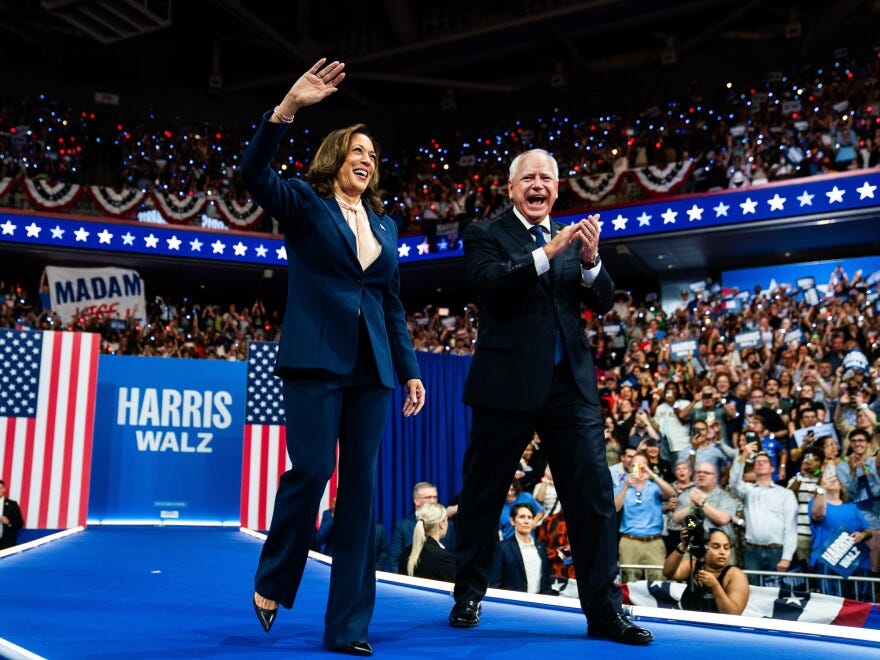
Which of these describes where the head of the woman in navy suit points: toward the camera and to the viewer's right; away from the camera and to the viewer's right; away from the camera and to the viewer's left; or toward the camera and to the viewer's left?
toward the camera and to the viewer's right

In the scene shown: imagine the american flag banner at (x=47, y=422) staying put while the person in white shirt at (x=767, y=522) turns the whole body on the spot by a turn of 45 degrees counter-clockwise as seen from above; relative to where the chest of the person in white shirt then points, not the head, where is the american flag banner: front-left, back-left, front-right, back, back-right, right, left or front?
right

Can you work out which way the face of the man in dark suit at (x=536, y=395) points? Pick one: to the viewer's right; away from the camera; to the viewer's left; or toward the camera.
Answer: toward the camera

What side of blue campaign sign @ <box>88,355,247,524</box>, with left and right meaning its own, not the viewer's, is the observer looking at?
front

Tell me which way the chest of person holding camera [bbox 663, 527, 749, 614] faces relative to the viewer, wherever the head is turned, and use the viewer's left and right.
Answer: facing the viewer and to the left of the viewer

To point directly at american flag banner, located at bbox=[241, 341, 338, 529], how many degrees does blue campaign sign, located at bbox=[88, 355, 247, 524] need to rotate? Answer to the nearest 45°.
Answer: approximately 45° to its left

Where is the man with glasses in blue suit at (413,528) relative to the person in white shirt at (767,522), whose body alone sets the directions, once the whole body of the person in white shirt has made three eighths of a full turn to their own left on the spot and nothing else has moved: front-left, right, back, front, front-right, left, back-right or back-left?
back

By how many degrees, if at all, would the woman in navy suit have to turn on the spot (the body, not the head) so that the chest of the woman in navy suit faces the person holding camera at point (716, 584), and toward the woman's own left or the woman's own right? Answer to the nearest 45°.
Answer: approximately 90° to the woman's own left

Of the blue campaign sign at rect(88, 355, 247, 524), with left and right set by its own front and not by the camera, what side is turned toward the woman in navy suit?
front
